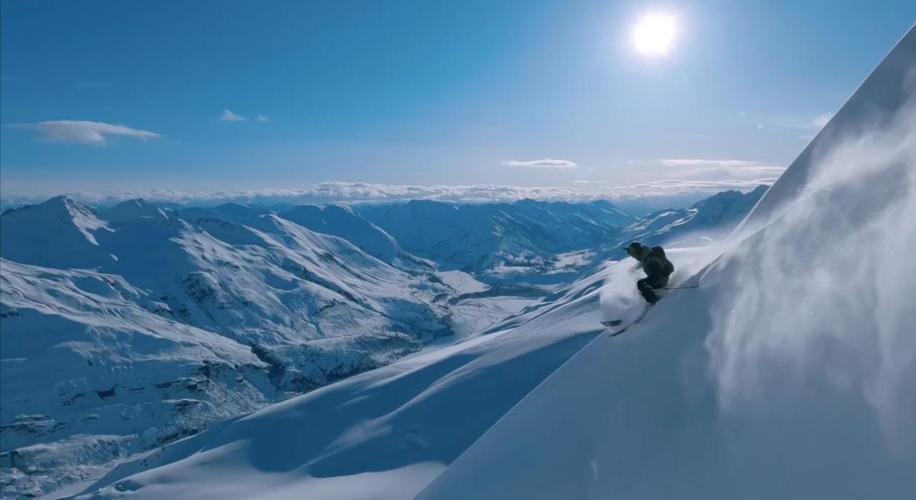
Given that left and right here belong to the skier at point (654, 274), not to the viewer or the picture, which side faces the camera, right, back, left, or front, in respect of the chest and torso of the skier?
left
